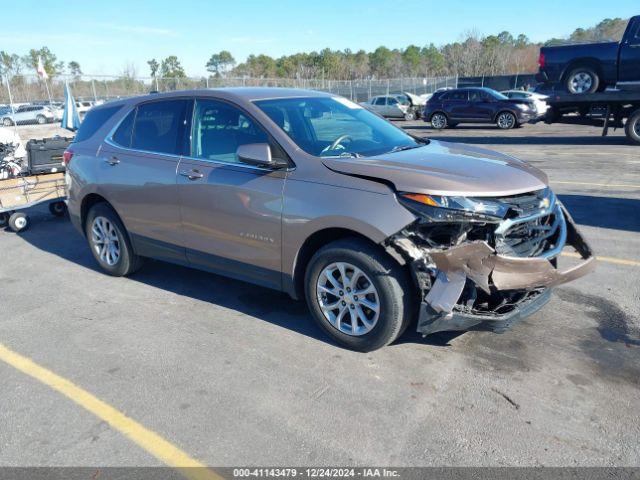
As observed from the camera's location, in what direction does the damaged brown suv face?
facing the viewer and to the right of the viewer

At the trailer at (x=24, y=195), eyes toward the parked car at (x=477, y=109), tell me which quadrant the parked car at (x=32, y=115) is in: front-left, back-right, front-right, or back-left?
front-left

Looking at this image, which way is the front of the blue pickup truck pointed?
to the viewer's right

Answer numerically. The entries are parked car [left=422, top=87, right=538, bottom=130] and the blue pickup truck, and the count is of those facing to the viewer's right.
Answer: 2

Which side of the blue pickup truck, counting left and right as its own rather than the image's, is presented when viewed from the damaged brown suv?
right

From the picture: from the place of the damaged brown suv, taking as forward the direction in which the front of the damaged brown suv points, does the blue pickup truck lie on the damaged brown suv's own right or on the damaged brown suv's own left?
on the damaged brown suv's own left

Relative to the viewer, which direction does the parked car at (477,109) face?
to the viewer's right

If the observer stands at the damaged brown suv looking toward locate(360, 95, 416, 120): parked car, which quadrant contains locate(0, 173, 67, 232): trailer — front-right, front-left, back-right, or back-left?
front-left
